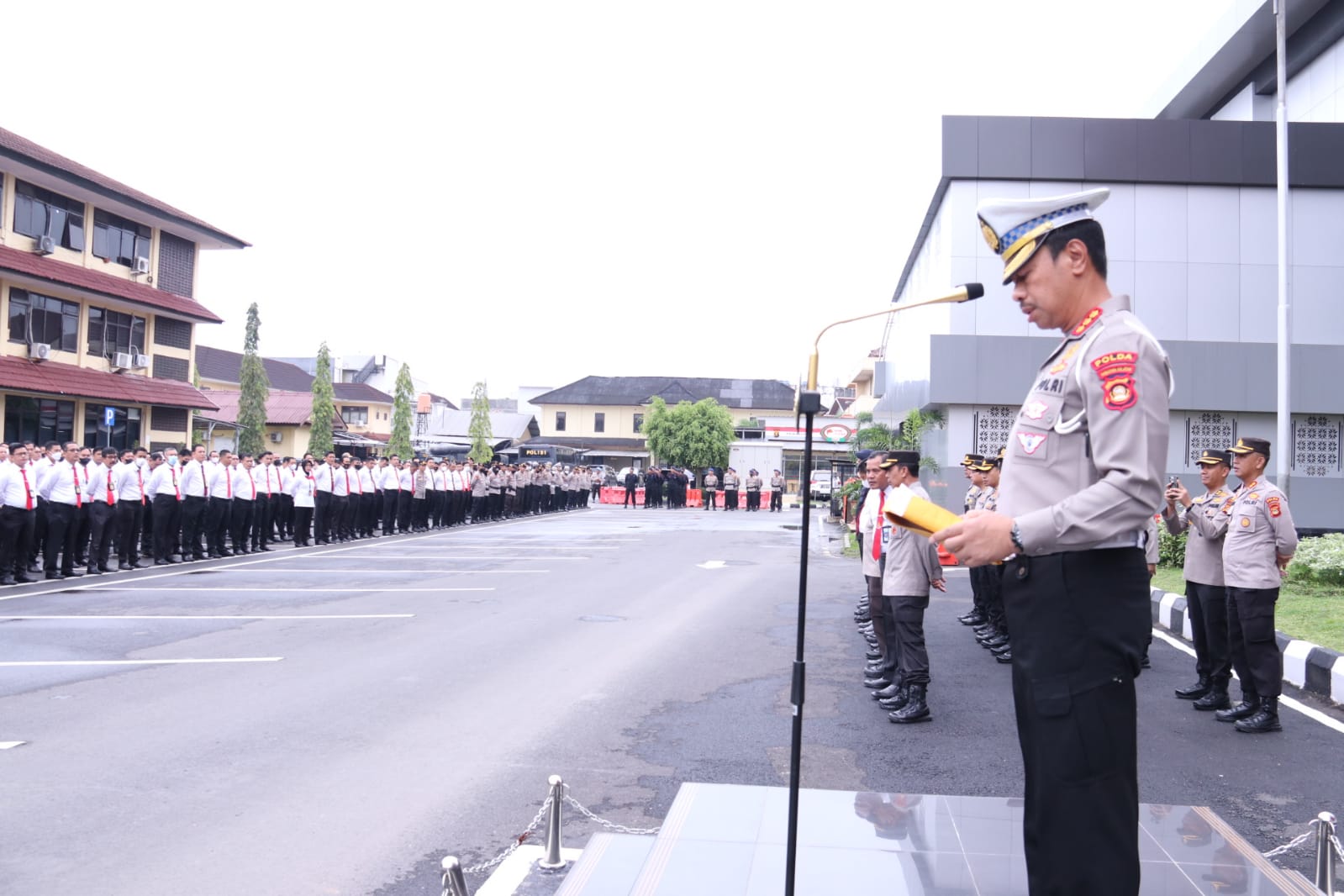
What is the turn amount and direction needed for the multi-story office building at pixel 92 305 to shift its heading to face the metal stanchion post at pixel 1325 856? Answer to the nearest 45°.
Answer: approximately 45° to its right

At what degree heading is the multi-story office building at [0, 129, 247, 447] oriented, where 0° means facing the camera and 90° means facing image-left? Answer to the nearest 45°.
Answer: approximately 315°

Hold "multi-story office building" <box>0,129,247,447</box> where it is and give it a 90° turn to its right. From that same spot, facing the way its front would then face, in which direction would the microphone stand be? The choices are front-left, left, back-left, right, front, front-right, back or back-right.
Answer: front-left

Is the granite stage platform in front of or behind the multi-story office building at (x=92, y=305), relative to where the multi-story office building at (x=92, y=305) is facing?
in front

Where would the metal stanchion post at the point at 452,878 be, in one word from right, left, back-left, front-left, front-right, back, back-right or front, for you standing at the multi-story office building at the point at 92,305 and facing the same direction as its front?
front-right

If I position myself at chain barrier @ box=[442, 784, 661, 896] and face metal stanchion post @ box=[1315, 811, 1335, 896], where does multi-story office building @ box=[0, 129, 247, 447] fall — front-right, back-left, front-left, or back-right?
back-left

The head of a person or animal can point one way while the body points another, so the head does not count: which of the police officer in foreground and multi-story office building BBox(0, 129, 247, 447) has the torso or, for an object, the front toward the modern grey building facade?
the multi-story office building

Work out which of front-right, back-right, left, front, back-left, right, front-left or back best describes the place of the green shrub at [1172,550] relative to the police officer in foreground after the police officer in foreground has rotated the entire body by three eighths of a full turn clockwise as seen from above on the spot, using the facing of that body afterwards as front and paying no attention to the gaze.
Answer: front-left

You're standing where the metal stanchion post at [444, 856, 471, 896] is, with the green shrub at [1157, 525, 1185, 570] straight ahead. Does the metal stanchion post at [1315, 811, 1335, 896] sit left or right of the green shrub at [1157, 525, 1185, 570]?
right

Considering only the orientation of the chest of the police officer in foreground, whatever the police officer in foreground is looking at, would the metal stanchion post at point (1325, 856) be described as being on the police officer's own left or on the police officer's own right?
on the police officer's own right

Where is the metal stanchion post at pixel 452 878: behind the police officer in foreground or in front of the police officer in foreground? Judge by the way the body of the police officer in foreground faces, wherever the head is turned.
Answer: in front

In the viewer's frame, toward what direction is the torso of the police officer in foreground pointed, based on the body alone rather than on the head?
to the viewer's left

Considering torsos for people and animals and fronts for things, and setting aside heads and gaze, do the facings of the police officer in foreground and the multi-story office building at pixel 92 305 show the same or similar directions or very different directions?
very different directions

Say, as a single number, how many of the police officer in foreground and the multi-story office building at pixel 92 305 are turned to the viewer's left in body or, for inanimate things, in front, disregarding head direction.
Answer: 1
